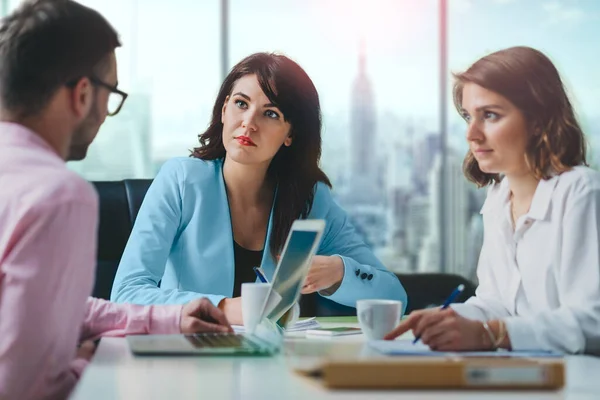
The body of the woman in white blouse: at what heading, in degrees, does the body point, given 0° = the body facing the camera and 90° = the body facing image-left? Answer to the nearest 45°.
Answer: approximately 45°

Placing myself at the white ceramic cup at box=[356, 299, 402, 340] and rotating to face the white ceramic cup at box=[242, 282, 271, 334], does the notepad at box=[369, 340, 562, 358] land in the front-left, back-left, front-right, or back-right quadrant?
back-left

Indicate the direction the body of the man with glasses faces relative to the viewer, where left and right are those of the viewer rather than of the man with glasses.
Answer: facing away from the viewer and to the right of the viewer

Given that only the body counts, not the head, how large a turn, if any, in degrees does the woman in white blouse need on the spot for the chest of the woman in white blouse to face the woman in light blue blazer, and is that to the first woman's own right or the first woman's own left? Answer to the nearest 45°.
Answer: approximately 90° to the first woman's own right

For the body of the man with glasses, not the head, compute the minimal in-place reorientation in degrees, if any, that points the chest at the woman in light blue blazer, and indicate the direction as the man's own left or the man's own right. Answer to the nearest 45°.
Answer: approximately 45° to the man's own left

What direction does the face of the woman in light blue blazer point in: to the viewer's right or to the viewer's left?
to the viewer's left

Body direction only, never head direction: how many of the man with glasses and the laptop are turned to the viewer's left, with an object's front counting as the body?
1

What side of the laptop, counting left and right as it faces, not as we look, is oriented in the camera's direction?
left

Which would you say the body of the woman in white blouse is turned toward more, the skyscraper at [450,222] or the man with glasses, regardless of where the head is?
the man with glasses

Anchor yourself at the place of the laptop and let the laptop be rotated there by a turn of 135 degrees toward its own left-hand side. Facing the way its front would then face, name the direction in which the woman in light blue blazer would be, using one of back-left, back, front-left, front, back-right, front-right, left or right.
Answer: back-left

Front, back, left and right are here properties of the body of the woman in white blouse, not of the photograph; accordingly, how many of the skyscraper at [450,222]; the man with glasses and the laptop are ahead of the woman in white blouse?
2

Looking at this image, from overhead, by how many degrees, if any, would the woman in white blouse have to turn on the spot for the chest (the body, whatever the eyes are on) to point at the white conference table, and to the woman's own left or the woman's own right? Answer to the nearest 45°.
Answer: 0° — they already face it
